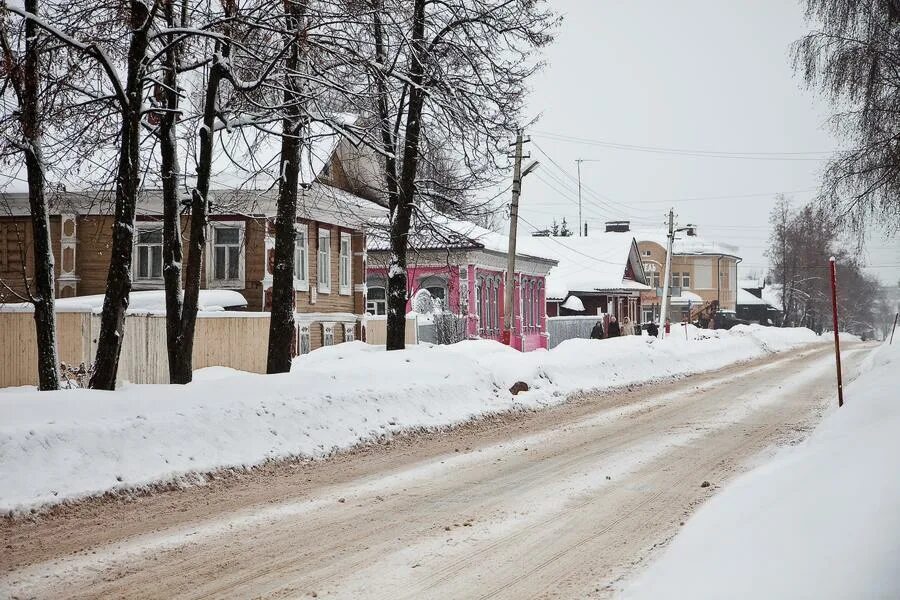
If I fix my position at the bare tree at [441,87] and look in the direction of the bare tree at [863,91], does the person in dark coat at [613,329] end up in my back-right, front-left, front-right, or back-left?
front-left

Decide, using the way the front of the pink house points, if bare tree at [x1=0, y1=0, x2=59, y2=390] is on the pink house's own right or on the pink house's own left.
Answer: on the pink house's own right

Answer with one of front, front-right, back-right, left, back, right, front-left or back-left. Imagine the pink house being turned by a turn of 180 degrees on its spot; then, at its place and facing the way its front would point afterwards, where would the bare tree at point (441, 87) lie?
back-left

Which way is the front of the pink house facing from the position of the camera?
facing the viewer and to the right of the viewer

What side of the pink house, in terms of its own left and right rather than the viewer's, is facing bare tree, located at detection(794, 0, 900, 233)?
front

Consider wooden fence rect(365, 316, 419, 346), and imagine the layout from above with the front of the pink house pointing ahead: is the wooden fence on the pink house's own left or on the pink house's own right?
on the pink house's own right

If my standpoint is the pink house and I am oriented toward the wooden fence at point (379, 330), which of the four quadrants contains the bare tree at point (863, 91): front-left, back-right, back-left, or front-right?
front-left

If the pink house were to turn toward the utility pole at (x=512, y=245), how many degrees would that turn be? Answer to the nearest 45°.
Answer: approximately 45° to its right

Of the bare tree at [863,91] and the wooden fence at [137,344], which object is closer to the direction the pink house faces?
the bare tree

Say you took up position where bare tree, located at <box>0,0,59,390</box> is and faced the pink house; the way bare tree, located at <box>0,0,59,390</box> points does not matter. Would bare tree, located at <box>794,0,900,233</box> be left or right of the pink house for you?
right

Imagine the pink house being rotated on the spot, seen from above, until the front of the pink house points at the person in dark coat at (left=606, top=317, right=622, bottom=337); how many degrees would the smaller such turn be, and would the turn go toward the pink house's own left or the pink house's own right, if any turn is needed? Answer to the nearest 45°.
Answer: approximately 45° to the pink house's own left
